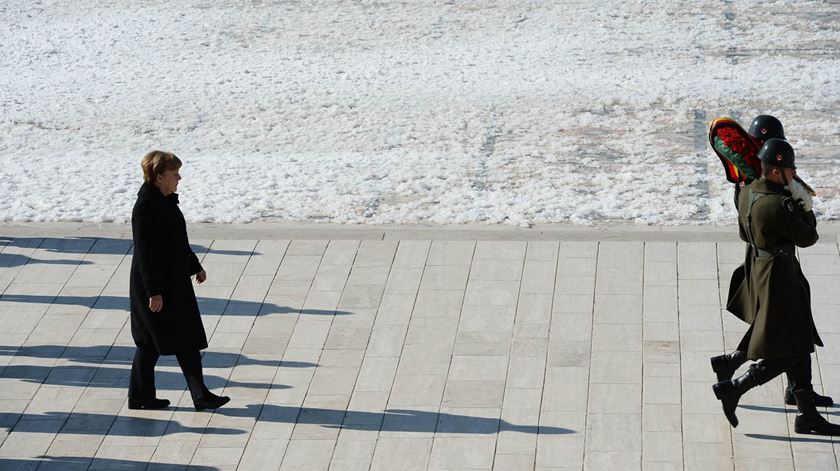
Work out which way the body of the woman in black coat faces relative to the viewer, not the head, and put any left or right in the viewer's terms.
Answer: facing to the right of the viewer

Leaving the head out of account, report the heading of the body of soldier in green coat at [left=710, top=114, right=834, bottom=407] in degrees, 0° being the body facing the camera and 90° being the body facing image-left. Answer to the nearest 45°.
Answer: approximately 270°

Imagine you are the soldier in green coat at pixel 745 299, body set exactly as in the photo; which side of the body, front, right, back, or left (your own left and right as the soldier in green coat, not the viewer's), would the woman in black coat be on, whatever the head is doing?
back

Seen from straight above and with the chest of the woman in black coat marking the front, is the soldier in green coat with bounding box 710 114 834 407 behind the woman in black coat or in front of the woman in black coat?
in front

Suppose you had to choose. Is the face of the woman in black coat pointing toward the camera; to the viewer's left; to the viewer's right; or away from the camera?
to the viewer's right

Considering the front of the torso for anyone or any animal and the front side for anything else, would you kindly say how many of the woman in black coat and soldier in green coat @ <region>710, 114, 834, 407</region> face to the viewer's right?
2
